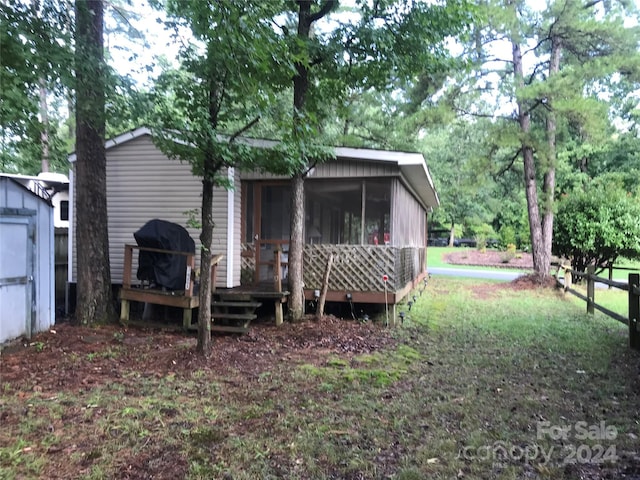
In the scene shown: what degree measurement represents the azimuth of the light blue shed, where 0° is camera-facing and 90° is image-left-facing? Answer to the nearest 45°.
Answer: approximately 315°

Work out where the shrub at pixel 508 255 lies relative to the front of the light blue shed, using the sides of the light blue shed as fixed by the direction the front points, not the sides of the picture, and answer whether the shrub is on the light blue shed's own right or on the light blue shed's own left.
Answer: on the light blue shed's own left

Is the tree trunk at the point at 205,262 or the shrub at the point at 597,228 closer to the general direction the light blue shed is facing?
the tree trunk

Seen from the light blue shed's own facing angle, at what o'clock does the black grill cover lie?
The black grill cover is roughly at 10 o'clock from the light blue shed.

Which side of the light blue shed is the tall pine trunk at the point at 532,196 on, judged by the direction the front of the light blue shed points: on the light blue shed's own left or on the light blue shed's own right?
on the light blue shed's own left
